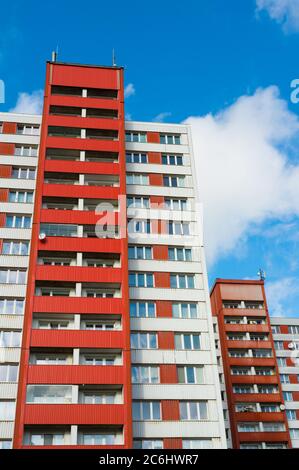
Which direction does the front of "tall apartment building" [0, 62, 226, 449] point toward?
toward the camera
